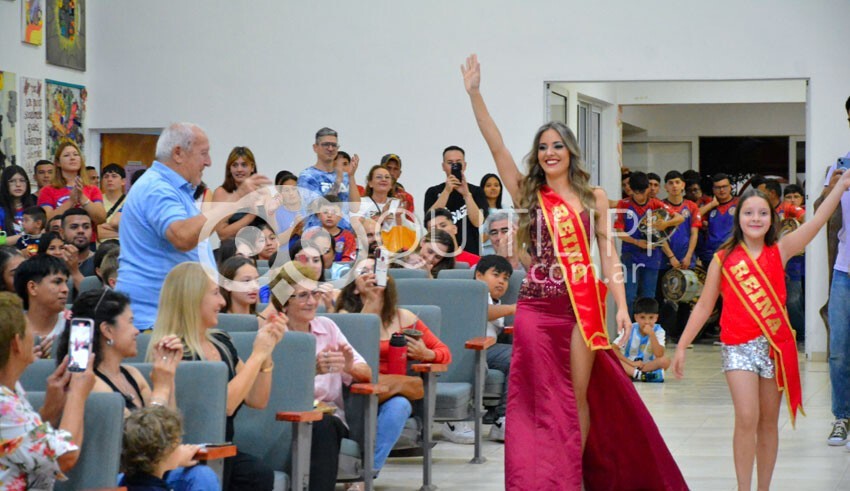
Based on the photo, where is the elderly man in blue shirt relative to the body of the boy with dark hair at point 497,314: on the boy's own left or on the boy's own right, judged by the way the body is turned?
on the boy's own right

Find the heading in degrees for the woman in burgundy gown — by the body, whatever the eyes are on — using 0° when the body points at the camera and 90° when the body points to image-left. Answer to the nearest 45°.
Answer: approximately 0°

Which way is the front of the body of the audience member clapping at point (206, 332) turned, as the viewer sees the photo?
to the viewer's right

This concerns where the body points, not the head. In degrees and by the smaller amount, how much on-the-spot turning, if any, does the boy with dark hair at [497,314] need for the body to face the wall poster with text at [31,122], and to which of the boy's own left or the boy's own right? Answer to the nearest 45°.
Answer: approximately 180°

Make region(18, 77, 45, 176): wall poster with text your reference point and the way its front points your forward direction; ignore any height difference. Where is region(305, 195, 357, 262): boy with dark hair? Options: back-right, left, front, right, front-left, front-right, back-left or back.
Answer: front

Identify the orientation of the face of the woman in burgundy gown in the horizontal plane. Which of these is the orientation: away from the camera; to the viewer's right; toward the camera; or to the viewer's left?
toward the camera

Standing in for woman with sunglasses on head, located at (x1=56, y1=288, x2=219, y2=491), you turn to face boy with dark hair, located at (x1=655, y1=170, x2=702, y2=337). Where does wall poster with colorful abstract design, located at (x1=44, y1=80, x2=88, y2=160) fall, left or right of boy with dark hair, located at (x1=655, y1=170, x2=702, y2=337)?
left

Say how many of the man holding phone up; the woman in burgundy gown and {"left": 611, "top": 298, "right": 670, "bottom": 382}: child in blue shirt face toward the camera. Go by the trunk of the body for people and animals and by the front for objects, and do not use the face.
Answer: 3

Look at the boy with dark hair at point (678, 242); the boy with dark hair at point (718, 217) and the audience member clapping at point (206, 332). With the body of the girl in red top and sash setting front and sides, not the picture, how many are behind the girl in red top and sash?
2

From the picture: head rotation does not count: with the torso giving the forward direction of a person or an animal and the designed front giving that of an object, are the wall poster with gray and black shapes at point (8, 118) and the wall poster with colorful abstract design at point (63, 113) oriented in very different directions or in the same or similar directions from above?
same or similar directions

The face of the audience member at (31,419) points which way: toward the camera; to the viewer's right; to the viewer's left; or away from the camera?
to the viewer's right

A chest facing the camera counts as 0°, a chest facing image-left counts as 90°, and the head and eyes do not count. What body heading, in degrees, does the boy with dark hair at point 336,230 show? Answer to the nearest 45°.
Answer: approximately 0°

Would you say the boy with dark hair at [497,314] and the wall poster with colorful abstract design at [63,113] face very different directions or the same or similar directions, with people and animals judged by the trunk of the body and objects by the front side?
same or similar directions

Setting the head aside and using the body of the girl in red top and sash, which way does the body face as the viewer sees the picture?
toward the camera

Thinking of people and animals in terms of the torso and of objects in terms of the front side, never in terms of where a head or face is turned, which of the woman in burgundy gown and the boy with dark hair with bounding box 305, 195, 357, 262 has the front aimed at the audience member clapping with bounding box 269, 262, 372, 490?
the boy with dark hair

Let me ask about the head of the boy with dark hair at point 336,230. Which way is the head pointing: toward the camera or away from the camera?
toward the camera

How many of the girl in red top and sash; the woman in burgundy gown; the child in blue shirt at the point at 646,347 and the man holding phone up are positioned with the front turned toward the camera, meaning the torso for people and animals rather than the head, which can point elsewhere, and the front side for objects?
4

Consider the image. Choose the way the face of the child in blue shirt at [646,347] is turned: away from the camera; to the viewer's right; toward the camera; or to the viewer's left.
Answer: toward the camera
